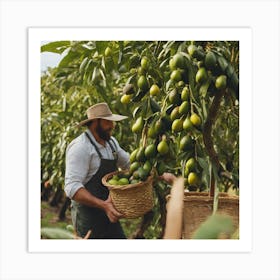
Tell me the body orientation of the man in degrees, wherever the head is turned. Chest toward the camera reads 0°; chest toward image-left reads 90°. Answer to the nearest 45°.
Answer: approximately 315°
